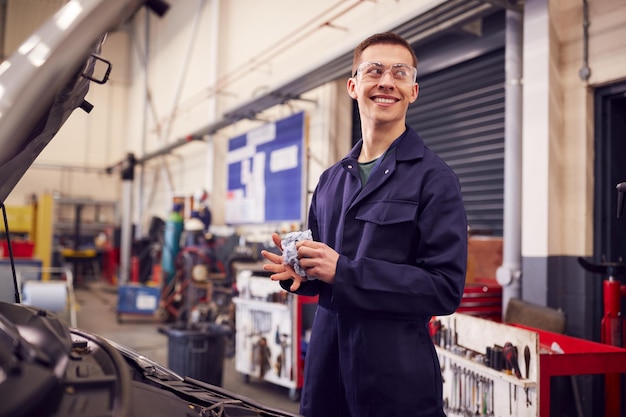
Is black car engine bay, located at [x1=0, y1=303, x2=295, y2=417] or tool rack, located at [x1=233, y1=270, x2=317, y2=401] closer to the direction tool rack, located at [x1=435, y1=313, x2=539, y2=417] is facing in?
the black car engine bay

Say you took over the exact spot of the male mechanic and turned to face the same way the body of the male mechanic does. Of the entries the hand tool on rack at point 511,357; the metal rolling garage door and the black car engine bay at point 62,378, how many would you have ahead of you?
1

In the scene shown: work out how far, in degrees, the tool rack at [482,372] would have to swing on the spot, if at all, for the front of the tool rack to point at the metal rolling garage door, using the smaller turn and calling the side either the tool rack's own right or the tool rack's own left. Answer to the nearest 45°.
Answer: approximately 135° to the tool rack's own right

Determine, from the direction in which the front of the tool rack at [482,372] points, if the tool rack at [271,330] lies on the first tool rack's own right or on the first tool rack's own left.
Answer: on the first tool rack's own right

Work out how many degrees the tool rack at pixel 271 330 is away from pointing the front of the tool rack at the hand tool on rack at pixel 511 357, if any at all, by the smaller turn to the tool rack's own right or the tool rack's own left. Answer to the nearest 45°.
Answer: approximately 90° to the tool rack's own left

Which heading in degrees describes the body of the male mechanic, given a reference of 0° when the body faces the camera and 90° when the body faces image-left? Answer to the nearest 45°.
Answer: approximately 45°

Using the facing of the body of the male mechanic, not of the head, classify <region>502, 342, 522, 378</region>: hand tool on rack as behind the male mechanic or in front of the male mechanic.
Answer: behind

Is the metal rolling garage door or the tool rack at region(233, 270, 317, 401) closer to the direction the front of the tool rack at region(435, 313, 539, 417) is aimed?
the tool rack

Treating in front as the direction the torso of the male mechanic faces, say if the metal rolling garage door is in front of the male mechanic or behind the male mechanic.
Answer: behind

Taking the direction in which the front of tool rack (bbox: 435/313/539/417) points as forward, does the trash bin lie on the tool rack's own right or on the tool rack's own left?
on the tool rack's own right

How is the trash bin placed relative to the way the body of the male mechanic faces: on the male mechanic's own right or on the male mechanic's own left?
on the male mechanic's own right
